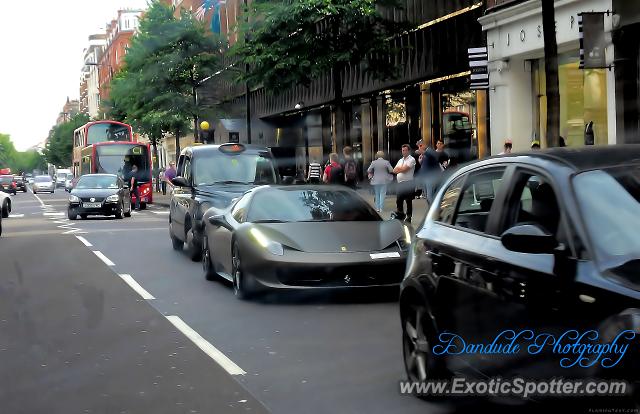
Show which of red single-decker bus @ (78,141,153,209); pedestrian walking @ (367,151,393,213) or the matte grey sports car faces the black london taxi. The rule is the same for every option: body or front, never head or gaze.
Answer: the red single-decker bus

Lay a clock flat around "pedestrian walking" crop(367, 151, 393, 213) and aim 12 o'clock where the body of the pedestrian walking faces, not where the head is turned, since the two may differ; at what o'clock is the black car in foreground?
The black car in foreground is roughly at 6 o'clock from the pedestrian walking.

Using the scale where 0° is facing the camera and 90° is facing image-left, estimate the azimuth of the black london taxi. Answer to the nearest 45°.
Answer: approximately 315°

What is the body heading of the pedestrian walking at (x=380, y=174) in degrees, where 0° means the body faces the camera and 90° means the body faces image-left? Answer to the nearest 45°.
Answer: approximately 180°

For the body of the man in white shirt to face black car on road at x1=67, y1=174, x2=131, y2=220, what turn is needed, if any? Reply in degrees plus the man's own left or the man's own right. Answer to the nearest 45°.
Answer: approximately 90° to the man's own right

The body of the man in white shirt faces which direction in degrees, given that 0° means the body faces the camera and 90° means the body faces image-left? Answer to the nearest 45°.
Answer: approximately 45°

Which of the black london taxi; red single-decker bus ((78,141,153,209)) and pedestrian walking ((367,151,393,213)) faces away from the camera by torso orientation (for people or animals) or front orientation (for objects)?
the pedestrian walking

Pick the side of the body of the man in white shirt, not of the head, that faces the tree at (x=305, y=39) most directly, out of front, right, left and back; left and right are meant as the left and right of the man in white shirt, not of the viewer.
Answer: right

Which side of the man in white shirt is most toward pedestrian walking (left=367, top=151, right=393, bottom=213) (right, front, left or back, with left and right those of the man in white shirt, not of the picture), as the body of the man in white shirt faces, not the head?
right
